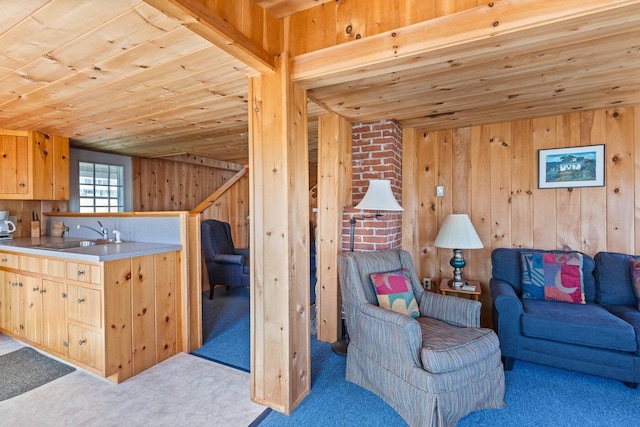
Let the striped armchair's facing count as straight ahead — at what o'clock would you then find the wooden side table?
The wooden side table is roughly at 8 o'clock from the striped armchair.

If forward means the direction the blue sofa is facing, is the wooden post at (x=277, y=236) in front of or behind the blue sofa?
in front

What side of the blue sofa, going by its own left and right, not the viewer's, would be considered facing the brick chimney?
right

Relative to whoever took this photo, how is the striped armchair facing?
facing the viewer and to the right of the viewer

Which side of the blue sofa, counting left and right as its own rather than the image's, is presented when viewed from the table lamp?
right

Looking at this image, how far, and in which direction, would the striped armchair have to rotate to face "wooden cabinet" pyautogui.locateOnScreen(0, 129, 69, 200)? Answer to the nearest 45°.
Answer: approximately 135° to its right

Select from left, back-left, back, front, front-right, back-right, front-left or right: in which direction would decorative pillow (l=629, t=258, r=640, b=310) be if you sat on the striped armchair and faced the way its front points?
left

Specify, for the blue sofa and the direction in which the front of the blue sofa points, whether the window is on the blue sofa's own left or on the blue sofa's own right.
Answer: on the blue sofa's own right

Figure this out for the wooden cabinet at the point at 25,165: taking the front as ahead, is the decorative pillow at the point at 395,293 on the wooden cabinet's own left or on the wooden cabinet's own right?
on the wooden cabinet's own left

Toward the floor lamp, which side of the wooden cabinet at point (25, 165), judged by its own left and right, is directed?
left

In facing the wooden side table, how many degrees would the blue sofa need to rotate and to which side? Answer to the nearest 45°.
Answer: approximately 90° to its right

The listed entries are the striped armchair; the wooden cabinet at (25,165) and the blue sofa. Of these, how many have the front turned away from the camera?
0

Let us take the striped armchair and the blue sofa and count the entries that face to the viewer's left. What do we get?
0

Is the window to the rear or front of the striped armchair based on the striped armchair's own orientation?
to the rear

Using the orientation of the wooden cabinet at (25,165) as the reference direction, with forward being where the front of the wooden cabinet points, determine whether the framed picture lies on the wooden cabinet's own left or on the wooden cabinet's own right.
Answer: on the wooden cabinet's own left

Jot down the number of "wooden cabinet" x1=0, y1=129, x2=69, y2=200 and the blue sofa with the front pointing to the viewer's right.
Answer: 0

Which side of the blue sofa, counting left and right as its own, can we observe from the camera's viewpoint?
front

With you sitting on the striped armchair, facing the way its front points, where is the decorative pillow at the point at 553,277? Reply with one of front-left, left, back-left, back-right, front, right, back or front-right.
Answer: left

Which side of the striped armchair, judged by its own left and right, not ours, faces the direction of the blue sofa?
left

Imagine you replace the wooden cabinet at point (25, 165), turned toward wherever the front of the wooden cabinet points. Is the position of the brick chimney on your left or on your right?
on your left

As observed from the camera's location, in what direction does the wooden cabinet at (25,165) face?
facing the viewer and to the left of the viewer
